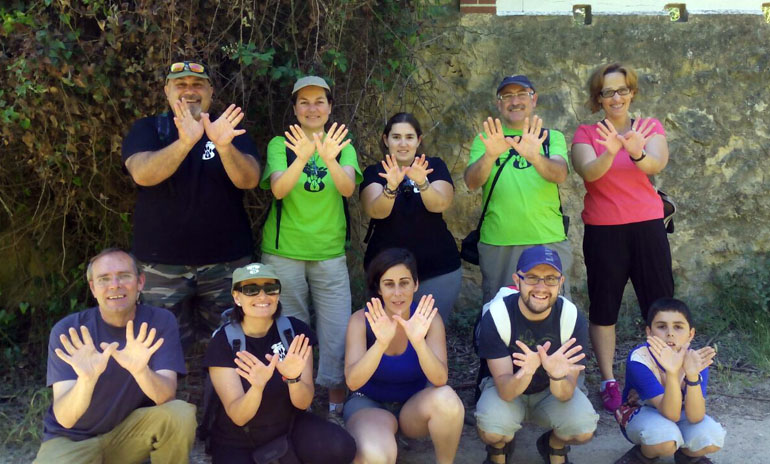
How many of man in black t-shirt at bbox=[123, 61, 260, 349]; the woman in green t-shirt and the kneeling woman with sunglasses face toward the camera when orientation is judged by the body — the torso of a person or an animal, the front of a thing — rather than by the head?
3

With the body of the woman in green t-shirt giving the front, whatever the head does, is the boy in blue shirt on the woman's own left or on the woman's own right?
on the woman's own left

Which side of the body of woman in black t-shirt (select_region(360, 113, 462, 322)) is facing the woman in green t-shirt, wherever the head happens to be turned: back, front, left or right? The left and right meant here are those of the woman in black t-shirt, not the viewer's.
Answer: right

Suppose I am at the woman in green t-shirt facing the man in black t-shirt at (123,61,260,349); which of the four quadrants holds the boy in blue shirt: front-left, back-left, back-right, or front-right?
back-left

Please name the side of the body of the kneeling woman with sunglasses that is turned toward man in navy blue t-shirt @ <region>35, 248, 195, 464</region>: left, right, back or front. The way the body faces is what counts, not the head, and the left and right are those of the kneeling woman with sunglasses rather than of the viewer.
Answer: right

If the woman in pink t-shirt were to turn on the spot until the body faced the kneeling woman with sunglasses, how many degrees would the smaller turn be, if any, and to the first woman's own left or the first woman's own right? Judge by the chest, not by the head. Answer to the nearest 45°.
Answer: approximately 45° to the first woman's own right

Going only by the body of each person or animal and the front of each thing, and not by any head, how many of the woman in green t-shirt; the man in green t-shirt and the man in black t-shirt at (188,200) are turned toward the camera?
3

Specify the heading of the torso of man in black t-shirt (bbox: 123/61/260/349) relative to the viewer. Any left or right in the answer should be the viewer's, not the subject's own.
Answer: facing the viewer

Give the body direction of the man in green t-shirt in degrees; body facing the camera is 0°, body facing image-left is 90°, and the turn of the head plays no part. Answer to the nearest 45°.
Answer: approximately 0°

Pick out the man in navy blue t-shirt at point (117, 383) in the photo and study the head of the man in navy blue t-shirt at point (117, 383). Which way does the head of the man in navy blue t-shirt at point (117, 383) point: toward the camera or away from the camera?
toward the camera

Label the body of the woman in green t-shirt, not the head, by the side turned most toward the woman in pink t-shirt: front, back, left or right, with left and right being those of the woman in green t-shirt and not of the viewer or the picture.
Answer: left

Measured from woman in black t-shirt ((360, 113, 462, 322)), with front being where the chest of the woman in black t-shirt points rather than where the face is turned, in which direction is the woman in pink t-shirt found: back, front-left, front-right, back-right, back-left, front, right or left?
left

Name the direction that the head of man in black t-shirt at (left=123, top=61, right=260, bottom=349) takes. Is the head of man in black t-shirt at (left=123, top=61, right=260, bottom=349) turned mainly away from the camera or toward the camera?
toward the camera

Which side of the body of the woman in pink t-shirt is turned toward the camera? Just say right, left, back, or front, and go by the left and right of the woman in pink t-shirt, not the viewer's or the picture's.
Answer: front

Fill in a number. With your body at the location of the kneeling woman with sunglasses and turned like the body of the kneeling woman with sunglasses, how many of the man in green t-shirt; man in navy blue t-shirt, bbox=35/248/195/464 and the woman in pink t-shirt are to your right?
1

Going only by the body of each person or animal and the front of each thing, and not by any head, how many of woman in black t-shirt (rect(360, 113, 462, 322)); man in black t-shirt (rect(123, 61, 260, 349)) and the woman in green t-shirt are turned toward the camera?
3

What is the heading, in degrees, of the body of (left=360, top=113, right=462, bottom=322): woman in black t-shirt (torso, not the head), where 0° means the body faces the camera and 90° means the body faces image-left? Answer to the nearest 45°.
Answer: approximately 0°

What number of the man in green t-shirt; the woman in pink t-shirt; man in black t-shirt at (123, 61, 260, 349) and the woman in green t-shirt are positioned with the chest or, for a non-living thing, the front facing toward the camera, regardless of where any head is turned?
4

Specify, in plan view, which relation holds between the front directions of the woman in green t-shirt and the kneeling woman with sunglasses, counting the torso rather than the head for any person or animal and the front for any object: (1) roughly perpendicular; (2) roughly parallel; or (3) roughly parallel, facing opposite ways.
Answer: roughly parallel
